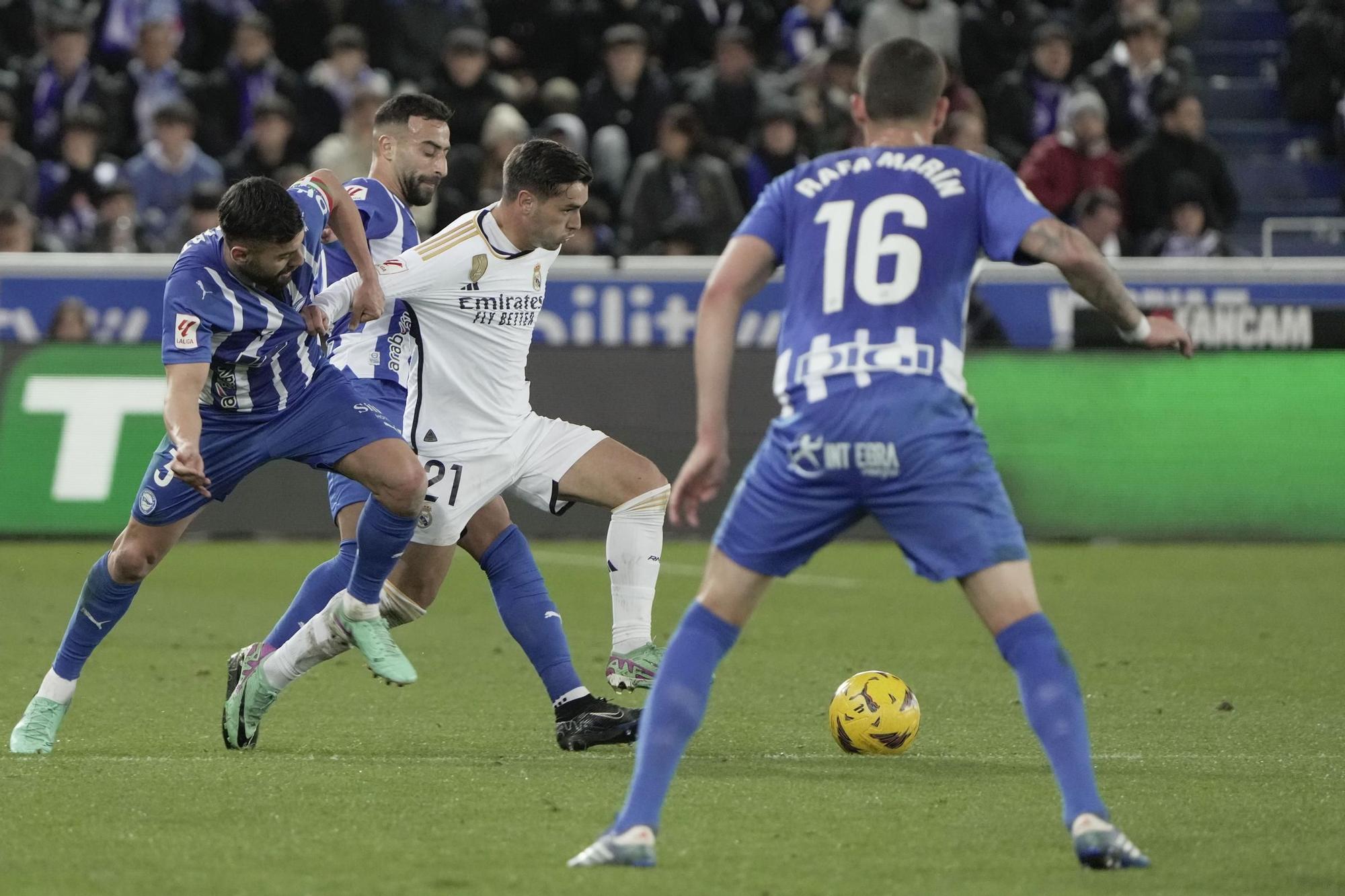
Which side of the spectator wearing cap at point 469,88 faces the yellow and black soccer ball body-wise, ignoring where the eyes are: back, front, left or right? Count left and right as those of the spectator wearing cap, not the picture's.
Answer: front

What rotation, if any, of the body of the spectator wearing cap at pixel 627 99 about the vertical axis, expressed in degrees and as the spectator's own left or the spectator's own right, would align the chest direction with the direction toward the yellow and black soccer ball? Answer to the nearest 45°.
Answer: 0° — they already face it

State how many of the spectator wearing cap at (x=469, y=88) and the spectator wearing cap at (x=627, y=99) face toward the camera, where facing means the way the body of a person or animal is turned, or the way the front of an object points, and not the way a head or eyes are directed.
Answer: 2

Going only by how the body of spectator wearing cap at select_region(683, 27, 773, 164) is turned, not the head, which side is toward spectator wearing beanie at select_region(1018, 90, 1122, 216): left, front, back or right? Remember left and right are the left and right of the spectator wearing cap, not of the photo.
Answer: left

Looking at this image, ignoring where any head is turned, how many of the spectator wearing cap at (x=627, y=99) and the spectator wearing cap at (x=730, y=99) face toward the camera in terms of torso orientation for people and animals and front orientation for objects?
2

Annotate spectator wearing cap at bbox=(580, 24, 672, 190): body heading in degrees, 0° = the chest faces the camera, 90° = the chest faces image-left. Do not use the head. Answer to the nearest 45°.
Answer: approximately 0°

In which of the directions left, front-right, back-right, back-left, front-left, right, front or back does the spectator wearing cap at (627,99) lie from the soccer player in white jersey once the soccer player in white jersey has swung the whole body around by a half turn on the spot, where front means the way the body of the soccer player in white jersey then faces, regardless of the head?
front-right

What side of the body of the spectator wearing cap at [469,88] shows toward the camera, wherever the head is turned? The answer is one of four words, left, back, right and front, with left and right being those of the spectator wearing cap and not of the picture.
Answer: front

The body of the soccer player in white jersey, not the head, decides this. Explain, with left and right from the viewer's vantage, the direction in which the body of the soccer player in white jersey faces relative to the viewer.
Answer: facing the viewer and to the right of the viewer

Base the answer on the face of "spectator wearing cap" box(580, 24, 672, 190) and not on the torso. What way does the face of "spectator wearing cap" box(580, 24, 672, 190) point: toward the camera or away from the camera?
toward the camera

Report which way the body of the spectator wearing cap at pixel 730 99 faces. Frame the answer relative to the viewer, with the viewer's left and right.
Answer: facing the viewer

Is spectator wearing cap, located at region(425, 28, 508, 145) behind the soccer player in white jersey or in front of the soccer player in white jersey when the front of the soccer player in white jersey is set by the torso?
behind

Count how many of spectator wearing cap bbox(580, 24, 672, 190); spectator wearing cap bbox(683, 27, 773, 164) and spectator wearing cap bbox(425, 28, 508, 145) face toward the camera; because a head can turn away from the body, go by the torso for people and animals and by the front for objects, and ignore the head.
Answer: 3

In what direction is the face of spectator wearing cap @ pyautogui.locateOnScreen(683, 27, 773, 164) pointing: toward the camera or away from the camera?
toward the camera

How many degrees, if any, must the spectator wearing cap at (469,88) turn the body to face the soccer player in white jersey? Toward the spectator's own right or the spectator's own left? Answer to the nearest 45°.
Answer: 0° — they already face them
